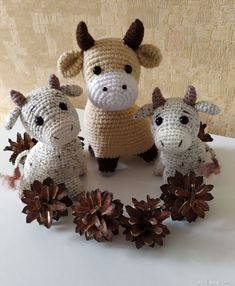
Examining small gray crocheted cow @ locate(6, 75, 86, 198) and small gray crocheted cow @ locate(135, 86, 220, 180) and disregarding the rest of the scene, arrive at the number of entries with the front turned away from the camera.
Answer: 0

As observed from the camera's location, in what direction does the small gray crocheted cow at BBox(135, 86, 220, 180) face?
facing the viewer and to the left of the viewer

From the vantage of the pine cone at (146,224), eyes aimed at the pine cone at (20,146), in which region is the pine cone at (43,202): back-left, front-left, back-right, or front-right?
front-left

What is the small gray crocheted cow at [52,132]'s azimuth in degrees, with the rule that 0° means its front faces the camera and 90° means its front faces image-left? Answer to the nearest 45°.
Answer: approximately 315°
